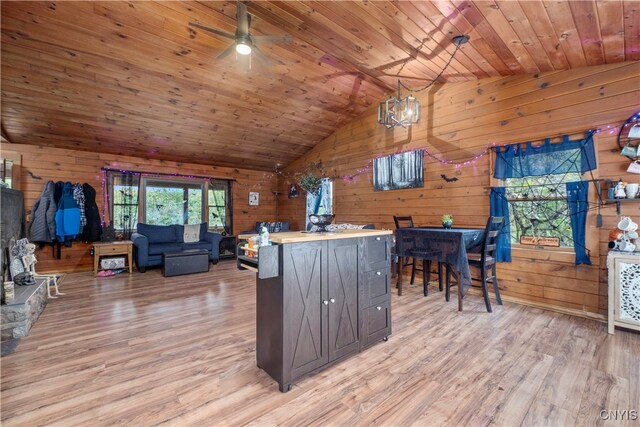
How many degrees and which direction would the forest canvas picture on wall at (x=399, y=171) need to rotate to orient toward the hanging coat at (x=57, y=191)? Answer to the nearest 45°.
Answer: approximately 45° to its right

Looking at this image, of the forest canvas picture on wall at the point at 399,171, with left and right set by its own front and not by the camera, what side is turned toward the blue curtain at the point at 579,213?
left

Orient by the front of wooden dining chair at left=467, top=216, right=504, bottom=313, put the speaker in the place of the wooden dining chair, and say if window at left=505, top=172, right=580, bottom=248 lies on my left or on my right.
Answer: on my right

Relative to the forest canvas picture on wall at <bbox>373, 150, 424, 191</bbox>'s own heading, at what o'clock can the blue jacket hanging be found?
The blue jacket hanging is roughly at 1 o'clock from the forest canvas picture on wall.

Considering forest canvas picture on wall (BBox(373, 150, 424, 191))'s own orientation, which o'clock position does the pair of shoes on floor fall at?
The pair of shoes on floor is roughly at 1 o'clock from the forest canvas picture on wall.

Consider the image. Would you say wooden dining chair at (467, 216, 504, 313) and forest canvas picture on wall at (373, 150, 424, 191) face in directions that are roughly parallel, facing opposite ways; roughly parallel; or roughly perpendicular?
roughly perpendicular

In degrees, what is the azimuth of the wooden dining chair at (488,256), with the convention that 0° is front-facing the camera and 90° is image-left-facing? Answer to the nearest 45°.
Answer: approximately 135°

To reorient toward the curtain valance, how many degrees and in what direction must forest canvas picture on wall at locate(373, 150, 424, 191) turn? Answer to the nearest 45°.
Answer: approximately 90° to its left
